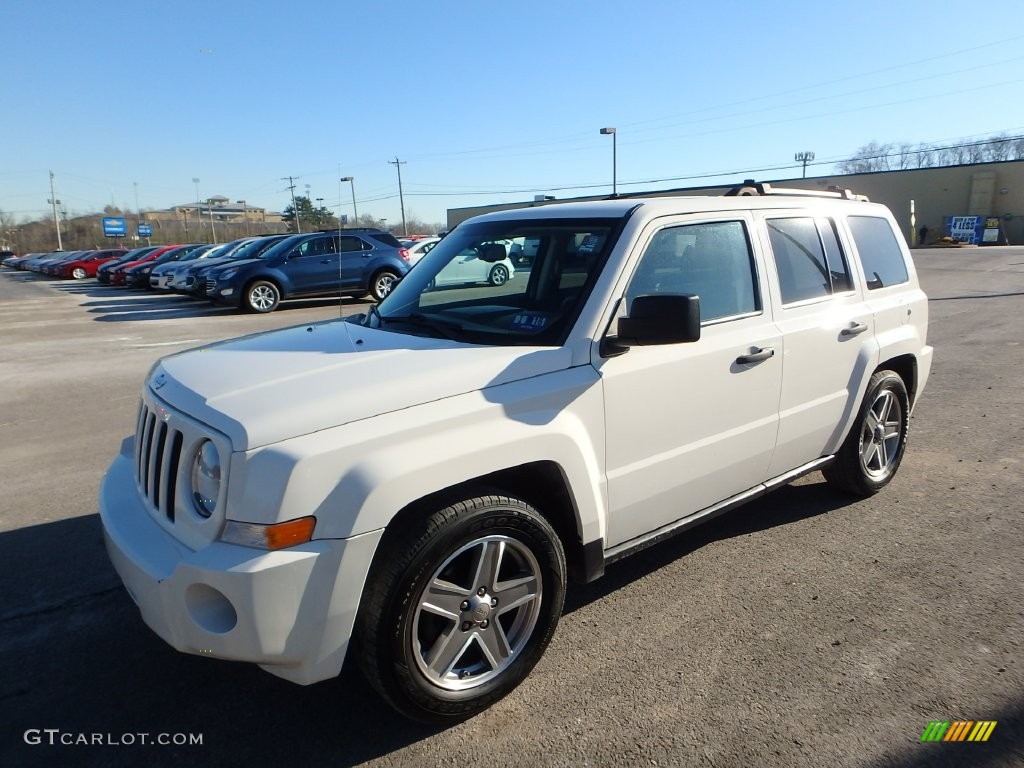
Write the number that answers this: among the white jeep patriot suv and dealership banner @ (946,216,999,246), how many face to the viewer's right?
0

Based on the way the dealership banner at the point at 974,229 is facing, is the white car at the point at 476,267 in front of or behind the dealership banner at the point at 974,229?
in front

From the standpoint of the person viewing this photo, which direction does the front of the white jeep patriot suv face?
facing the viewer and to the left of the viewer

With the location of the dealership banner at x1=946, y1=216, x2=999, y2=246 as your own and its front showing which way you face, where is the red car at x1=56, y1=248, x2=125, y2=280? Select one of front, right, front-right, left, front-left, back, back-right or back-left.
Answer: front-right

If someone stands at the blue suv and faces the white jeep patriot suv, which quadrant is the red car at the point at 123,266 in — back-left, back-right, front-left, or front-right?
back-right

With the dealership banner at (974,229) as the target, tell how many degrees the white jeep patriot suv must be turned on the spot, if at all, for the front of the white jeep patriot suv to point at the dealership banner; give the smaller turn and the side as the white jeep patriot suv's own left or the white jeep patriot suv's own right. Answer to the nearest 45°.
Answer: approximately 180°

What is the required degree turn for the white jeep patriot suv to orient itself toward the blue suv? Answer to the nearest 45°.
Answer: approximately 135° to its right

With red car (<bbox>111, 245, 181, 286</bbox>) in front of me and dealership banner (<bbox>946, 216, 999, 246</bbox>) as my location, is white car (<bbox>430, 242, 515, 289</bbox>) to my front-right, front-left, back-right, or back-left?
front-left

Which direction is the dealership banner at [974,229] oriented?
toward the camera

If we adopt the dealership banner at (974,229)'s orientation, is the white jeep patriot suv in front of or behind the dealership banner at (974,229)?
in front
